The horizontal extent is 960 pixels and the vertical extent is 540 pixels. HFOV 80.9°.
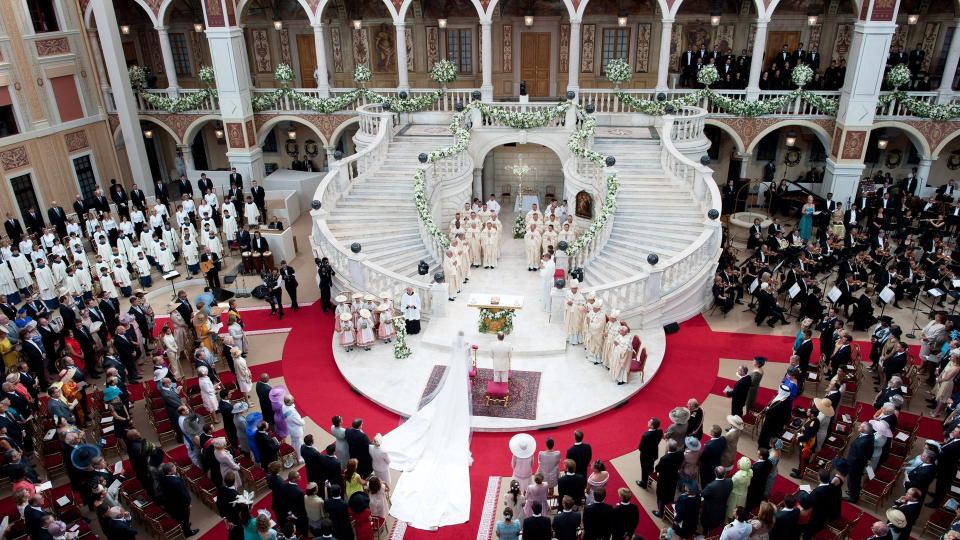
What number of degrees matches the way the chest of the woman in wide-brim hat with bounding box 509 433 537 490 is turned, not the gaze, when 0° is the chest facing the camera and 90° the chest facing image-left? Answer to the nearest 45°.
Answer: approximately 180°

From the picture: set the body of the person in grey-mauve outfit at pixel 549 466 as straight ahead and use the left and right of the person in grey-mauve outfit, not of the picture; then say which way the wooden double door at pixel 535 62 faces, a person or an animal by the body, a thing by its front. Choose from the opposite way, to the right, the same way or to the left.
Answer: the opposite way

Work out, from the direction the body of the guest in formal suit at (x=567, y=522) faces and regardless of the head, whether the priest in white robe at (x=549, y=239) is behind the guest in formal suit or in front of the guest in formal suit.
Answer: in front

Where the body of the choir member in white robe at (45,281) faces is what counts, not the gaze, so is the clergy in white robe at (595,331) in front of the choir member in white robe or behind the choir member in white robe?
in front

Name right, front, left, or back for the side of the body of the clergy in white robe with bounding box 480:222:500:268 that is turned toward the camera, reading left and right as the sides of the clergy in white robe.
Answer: front

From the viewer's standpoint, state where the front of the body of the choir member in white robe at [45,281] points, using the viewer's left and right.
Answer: facing the viewer and to the right of the viewer

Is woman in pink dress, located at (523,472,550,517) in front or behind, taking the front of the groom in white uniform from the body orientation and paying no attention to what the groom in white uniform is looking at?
behind

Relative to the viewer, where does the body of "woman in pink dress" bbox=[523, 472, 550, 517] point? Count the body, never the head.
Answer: away from the camera

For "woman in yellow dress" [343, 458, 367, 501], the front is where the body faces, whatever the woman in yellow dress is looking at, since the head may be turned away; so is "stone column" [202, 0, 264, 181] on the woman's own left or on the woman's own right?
on the woman's own left

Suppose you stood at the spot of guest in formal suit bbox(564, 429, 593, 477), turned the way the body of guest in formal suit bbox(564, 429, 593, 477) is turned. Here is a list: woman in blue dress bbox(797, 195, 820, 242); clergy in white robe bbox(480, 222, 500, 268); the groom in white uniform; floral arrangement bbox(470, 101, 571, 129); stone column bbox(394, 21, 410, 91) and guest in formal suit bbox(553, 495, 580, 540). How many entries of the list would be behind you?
1

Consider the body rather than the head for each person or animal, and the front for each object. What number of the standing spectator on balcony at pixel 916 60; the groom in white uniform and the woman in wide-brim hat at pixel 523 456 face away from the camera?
2

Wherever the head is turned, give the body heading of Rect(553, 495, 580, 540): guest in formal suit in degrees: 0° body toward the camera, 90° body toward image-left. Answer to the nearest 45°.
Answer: approximately 180°

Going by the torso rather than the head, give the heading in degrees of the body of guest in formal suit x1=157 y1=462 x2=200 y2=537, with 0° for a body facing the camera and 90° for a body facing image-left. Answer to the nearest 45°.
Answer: approximately 225°

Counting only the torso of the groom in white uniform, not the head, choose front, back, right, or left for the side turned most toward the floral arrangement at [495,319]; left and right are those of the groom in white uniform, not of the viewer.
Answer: front

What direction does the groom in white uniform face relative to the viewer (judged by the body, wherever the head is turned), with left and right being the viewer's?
facing away from the viewer

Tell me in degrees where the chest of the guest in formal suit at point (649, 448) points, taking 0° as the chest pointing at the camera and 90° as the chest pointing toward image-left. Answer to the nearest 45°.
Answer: approximately 135°

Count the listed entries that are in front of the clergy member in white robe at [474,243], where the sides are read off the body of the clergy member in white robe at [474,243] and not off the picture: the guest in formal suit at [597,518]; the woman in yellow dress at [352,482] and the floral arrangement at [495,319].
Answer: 3

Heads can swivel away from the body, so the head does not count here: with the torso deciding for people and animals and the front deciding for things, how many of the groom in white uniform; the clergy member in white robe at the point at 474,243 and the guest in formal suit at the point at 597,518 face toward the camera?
1

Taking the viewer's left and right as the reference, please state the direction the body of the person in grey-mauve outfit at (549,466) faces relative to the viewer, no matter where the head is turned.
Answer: facing away from the viewer

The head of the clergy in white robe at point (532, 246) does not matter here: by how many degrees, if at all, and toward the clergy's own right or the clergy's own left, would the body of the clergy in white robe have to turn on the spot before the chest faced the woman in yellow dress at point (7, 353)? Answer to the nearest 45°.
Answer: approximately 45° to the clergy's own right

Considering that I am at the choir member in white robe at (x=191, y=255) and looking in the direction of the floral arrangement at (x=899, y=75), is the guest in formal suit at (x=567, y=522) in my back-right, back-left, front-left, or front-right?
front-right

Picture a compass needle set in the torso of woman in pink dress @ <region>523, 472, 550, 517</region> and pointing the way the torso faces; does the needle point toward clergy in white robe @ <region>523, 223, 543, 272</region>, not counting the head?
yes
